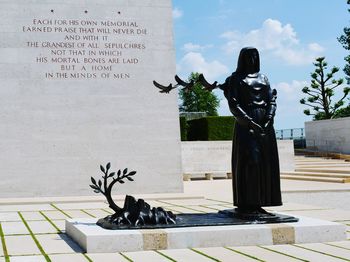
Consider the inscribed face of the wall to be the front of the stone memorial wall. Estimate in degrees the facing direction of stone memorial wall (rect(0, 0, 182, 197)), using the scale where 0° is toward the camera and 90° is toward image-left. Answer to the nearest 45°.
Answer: approximately 0°

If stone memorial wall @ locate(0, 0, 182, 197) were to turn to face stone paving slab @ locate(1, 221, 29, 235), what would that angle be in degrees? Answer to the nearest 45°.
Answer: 0° — it already faces it

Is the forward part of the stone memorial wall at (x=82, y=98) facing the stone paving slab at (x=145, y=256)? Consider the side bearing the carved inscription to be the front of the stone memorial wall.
yes

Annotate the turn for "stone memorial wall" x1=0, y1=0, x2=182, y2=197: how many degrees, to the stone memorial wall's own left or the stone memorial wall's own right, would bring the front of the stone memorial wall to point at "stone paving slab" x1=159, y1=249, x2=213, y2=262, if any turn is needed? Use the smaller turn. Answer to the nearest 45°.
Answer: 0° — it already faces it

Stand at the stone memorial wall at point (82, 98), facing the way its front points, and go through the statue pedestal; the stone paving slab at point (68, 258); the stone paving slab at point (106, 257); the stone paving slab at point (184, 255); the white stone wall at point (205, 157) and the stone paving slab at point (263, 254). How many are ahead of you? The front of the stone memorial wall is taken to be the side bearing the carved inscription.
5

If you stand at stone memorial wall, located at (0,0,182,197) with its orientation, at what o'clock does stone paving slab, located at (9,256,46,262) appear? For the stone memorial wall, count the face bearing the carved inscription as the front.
The stone paving slab is roughly at 12 o'clock from the stone memorial wall.

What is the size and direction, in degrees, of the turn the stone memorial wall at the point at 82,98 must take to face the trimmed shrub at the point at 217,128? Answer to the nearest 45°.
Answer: approximately 135° to its left

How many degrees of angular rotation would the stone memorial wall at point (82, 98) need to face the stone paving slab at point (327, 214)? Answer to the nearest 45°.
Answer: approximately 45° to its left

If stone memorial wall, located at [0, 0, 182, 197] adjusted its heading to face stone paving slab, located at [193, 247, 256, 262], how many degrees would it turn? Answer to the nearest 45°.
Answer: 0° — it already faces it
